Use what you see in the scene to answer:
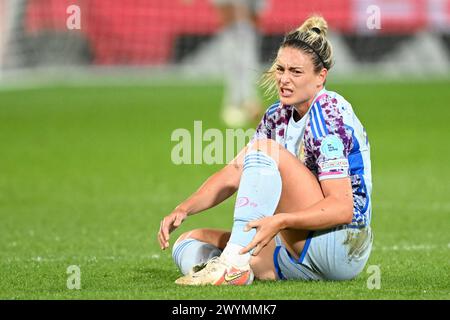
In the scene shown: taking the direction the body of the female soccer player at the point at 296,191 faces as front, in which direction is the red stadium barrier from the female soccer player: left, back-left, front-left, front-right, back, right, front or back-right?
back-right

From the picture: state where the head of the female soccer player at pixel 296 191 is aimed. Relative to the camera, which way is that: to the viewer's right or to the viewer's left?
to the viewer's left

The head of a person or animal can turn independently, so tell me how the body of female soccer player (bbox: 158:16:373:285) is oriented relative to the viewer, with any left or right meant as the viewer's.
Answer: facing the viewer and to the left of the viewer
